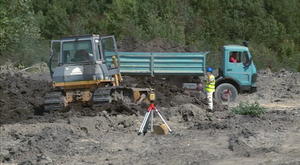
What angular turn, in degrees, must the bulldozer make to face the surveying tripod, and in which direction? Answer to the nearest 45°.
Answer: approximately 90° to its right

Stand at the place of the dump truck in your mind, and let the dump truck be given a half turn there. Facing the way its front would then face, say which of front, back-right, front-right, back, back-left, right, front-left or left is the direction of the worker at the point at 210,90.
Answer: left

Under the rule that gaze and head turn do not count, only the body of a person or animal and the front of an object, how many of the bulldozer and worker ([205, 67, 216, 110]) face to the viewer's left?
1

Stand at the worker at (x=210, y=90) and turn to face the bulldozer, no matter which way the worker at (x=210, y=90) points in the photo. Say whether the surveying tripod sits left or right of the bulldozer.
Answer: left

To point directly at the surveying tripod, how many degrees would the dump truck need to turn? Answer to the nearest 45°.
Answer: approximately 90° to its right

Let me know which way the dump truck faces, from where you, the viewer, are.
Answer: facing to the right of the viewer

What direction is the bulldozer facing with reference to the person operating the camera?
facing away from the viewer and to the right of the viewer

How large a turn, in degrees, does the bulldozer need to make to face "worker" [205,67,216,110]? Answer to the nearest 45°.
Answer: approximately 45° to its right

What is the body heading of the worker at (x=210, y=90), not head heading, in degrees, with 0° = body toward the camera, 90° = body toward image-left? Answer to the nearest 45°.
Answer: approximately 90°
